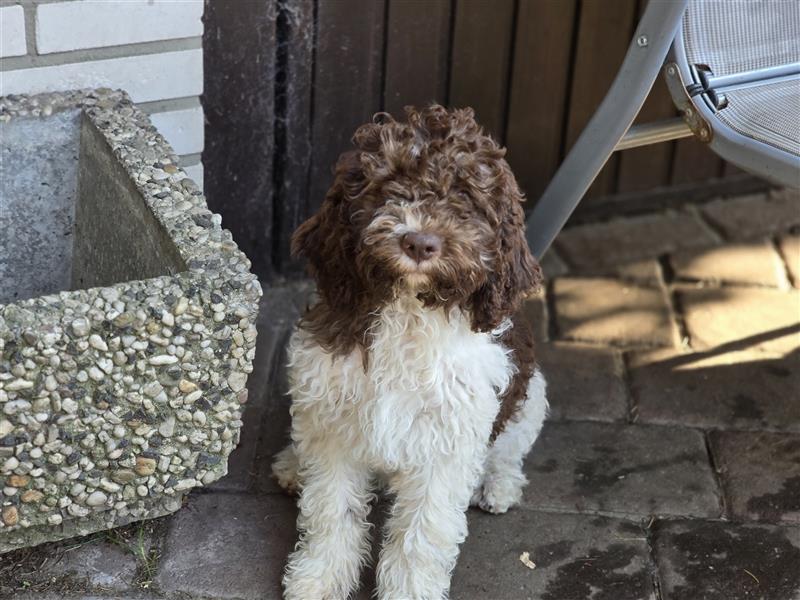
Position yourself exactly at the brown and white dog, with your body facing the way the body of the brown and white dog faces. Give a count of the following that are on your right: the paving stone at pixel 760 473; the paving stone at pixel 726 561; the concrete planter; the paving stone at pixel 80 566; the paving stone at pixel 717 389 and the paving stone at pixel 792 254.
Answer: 2

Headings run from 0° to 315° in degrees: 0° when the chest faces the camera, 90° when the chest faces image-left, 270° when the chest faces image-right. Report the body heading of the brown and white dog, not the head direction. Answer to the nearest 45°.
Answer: approximately 0°

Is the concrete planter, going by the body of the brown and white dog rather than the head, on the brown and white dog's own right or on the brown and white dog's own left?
on the brown and white dog's own right

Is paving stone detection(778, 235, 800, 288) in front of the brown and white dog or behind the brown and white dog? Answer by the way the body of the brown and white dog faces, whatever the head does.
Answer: behind

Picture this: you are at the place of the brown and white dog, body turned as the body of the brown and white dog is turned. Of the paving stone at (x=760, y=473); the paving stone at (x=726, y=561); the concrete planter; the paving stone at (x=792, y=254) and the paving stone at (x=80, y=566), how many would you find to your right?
2

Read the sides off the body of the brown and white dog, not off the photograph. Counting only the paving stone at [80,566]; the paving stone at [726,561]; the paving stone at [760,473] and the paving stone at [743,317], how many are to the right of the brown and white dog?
1

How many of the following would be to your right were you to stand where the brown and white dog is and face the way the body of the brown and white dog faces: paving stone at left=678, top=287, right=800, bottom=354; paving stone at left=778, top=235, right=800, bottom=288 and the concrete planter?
1

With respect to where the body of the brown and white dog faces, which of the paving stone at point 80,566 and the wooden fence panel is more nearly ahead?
the paving stone

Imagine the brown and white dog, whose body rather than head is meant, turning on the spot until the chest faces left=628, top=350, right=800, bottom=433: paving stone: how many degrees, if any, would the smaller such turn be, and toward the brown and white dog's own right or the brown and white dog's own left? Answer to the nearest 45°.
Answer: approximately 135° to the brown and white dog's own left

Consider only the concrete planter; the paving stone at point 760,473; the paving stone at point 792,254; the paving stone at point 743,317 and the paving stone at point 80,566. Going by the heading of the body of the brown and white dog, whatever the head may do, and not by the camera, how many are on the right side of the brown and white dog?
2

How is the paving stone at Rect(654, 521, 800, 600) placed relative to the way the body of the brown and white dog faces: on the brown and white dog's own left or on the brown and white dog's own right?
on the brown and white dog's own left

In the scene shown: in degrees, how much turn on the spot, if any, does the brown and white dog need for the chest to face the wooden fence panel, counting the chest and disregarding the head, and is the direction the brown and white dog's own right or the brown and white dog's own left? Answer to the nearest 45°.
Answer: approximately 180°
